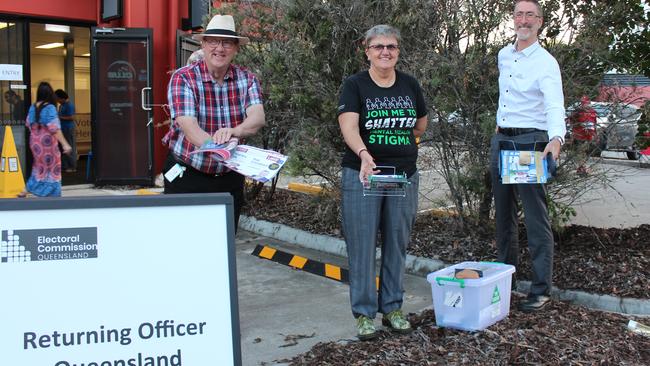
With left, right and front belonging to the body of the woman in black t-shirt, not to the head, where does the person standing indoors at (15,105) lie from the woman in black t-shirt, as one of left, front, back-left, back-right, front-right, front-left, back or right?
back-right

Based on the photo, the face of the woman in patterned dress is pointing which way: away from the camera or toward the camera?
away from the camera

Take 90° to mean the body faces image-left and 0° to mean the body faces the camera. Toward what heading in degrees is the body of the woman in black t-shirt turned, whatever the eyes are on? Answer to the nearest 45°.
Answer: approximately 0°

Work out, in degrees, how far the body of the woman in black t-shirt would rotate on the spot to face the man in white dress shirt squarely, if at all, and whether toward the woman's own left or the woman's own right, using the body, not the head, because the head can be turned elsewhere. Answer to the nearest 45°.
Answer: approximately 135° to the woman's own left

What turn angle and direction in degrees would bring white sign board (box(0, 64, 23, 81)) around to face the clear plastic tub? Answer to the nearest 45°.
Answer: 0° — it already faces it

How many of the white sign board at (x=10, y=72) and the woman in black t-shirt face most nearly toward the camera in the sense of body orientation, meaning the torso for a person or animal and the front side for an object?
2

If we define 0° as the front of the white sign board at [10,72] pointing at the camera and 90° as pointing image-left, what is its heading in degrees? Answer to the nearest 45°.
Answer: approximately 0°
